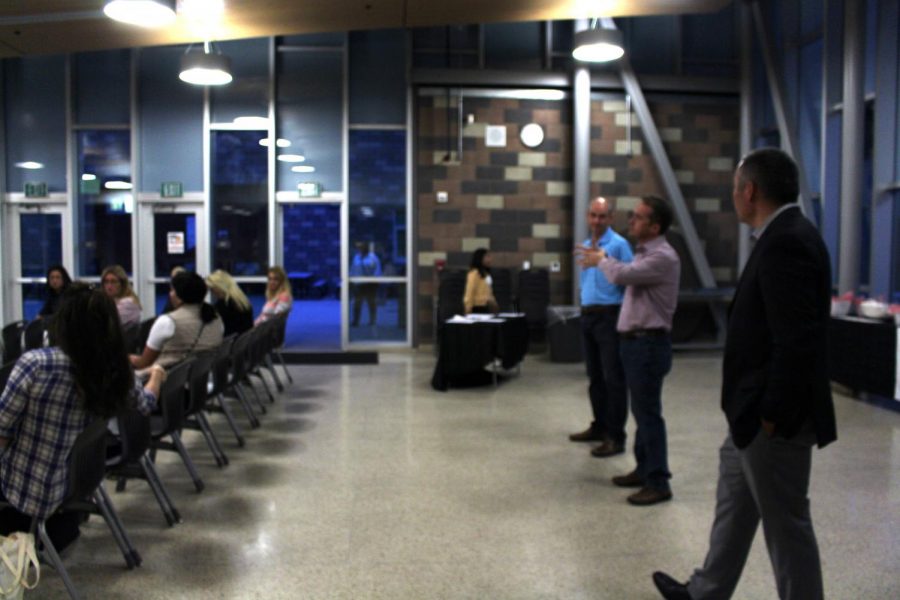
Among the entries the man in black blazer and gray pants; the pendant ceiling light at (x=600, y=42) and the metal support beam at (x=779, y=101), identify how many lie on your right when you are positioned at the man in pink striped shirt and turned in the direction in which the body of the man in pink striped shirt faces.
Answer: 2

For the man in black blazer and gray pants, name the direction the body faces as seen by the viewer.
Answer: to the viewer's left

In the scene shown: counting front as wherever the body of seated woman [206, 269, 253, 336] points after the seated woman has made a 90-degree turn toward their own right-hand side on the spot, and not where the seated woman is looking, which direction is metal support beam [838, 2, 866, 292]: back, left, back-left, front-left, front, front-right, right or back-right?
right

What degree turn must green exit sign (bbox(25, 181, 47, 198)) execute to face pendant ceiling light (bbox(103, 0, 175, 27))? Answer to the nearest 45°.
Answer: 0° — it already faces it

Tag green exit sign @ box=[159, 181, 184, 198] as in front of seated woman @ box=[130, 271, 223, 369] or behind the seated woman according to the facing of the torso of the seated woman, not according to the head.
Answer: in front

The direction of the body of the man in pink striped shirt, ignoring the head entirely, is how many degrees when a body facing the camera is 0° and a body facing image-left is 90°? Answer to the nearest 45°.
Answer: approximately 90°

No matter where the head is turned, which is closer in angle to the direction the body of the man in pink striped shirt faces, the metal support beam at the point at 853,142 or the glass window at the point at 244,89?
the glass window

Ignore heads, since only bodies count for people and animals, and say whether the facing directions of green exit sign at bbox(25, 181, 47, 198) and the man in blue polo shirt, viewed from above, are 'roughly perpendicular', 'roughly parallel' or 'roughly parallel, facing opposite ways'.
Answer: roughly perpendicular
